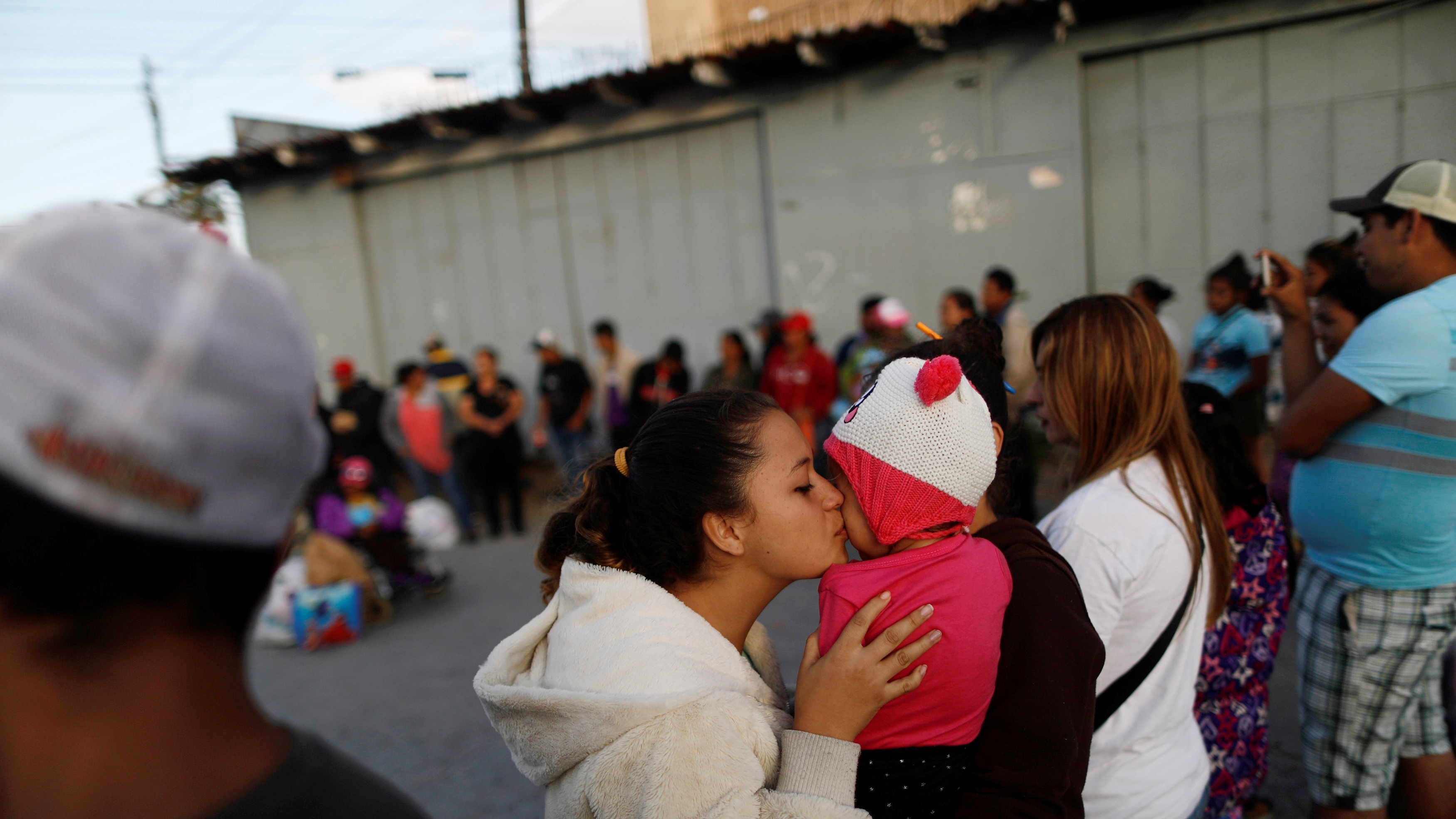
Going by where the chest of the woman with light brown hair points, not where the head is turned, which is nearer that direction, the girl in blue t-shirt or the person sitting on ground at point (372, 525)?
the person sitting on ground

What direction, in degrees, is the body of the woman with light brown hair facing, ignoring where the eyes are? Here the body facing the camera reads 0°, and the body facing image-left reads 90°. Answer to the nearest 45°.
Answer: approximately 135°

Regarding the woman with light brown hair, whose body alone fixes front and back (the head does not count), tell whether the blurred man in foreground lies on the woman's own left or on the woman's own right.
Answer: on the woman's own left

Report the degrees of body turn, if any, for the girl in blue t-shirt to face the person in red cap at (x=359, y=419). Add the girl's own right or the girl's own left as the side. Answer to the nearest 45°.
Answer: approximately 45° to the girl's own right

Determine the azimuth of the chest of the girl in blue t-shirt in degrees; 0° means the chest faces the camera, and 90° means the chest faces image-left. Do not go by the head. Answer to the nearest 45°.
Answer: approximately 45°
